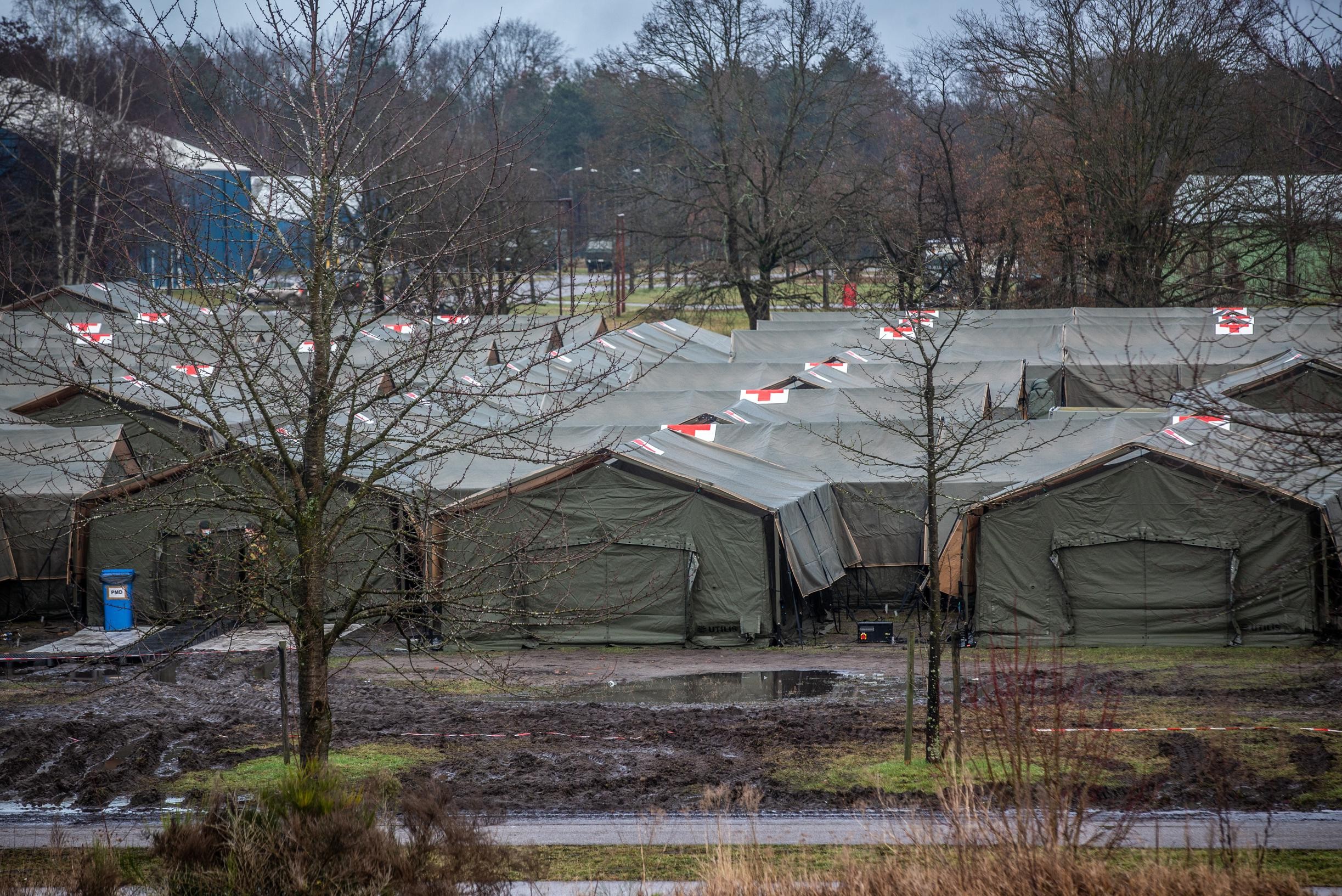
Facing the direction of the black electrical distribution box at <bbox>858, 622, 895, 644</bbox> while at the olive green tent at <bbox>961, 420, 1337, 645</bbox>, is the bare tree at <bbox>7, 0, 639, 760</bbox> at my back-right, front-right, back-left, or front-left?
front-left

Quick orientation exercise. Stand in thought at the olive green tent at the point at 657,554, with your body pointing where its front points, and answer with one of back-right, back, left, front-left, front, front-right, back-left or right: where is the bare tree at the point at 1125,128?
back-left

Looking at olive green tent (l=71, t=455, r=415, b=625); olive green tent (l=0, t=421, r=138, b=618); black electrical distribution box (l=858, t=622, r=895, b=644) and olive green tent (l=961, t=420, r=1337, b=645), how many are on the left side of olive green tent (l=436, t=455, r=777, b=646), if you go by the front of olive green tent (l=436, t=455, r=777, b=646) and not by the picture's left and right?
2

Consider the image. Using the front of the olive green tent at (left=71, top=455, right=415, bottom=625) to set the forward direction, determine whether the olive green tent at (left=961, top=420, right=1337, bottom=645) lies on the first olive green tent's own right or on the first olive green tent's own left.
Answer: on the first olive green tent's own left

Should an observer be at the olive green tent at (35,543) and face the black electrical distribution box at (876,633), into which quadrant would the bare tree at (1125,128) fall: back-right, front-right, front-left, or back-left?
front-left

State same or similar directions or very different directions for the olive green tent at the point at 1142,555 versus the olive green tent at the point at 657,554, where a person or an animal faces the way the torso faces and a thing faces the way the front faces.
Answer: same or similar directions

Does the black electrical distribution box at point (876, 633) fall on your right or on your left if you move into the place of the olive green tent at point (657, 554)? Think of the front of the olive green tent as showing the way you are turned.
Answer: on your left

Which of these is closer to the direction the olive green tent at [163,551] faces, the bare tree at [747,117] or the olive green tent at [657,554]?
the olive green tent

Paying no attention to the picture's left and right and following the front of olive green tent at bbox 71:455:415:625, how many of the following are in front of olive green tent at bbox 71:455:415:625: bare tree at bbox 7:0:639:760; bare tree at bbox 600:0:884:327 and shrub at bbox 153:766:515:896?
2

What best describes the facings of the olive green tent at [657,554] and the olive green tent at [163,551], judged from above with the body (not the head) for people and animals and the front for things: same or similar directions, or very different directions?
same or similar directions

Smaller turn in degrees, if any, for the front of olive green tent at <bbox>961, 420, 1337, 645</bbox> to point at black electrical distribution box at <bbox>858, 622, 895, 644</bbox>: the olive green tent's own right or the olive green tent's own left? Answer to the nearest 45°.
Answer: approximately 90° to the olive green tent's own right

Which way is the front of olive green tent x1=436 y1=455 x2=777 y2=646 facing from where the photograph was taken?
facing the viewer

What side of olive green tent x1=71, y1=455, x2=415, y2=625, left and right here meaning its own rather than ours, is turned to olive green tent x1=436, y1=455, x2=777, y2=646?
left

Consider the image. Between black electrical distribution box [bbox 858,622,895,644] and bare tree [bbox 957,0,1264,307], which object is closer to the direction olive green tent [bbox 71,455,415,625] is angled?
the black electrical distribution box

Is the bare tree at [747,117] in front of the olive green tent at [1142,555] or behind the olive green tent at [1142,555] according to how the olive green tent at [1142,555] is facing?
behind

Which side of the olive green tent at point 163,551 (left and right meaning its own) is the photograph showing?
front

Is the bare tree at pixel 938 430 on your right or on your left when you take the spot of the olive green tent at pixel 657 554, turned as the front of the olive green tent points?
on your left
